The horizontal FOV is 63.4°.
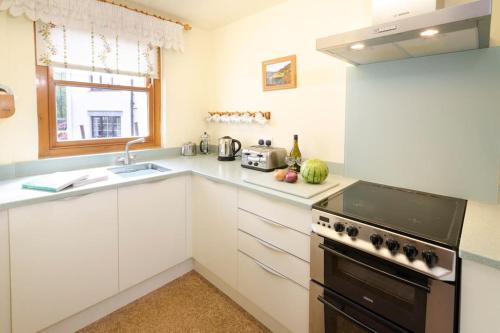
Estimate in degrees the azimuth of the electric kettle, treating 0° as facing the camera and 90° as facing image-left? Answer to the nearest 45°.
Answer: approximately 90°

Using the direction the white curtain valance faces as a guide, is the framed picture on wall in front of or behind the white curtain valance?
in front

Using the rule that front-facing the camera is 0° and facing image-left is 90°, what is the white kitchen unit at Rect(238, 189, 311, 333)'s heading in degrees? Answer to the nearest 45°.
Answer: approximately 45°

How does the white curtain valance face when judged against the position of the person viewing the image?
facing the viewer and to the right of the viewer

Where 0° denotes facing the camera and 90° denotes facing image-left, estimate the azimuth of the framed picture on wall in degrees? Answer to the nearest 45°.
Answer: approximately 45°

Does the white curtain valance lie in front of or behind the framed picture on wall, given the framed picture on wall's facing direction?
in front

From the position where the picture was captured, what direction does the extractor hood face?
facing the viewer and to the left of the viewer

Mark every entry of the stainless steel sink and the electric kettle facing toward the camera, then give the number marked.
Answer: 1

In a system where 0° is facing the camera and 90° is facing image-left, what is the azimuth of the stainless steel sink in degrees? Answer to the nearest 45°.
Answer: approximately 0°
